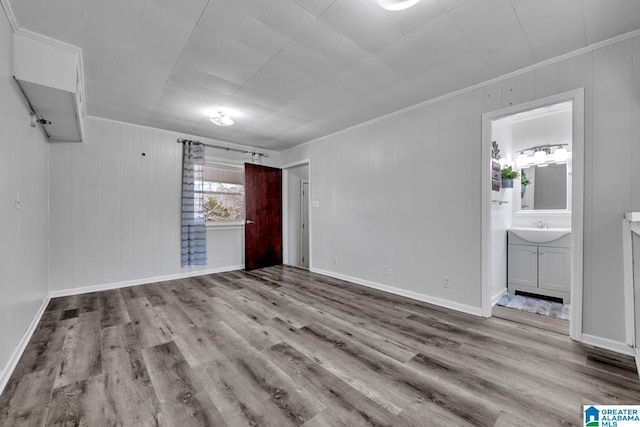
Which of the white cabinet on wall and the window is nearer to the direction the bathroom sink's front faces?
the white cabinet on wall

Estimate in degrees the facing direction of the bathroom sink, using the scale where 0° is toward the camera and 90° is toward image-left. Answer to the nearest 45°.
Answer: approximately 0°

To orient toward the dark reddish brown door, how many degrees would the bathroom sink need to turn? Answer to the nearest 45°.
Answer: approximately 90° to its right

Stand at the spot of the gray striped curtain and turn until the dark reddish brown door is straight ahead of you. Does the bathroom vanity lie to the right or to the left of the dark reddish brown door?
right

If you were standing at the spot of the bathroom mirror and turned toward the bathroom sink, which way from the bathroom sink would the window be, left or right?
right

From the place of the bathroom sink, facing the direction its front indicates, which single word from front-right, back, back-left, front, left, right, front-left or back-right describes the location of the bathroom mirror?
back

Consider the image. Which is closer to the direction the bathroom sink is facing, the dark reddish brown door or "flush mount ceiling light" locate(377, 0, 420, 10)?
the flush mount ceiling light

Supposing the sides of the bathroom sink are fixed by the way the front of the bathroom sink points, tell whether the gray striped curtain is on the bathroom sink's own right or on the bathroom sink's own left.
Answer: on the bathroom sink's own right

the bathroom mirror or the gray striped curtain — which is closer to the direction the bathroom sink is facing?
the gray striped curtain
